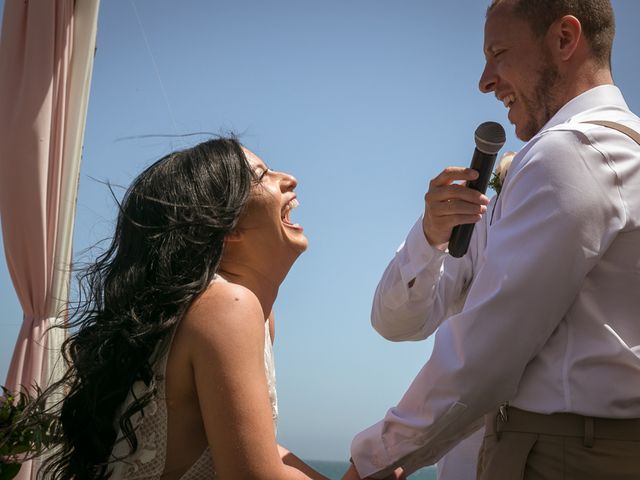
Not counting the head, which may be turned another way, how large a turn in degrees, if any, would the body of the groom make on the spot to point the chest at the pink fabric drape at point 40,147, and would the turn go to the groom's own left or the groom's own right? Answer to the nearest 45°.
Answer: approximately 45° to the groom's own right

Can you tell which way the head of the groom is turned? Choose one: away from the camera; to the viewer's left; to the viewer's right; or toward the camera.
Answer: to the viewer's left

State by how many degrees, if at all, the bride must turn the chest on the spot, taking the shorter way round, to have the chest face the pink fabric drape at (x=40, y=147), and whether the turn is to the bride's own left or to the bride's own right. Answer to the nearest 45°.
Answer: approximately 90° to the bride's own left

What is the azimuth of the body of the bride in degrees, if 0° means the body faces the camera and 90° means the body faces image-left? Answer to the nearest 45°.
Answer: approximately 270°

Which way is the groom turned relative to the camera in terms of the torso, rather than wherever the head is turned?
to the viewer's left

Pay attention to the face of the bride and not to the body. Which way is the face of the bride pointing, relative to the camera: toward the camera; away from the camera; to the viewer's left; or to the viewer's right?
to the viewer's right
